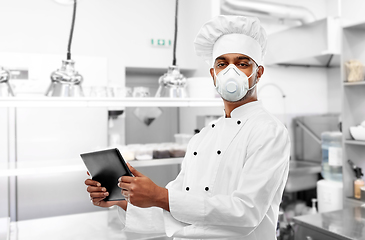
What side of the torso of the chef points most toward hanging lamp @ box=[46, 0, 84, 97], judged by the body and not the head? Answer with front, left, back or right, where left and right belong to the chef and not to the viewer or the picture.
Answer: right

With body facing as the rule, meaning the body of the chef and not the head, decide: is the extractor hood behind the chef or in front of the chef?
behind

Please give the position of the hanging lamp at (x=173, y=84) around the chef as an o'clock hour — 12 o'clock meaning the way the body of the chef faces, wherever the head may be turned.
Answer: The hanging lamp is roughly at 4 o'clock from the chef.

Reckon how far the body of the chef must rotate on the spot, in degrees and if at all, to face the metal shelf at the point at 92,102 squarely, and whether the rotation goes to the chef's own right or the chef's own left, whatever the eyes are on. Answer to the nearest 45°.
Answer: approximately 90° to the chef's own right

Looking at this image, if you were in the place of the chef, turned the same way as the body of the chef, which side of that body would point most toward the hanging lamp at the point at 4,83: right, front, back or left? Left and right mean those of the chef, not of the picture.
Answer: right

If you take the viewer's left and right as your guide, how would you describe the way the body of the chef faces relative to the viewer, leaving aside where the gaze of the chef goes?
facing the viewer and to the left of the viewer
